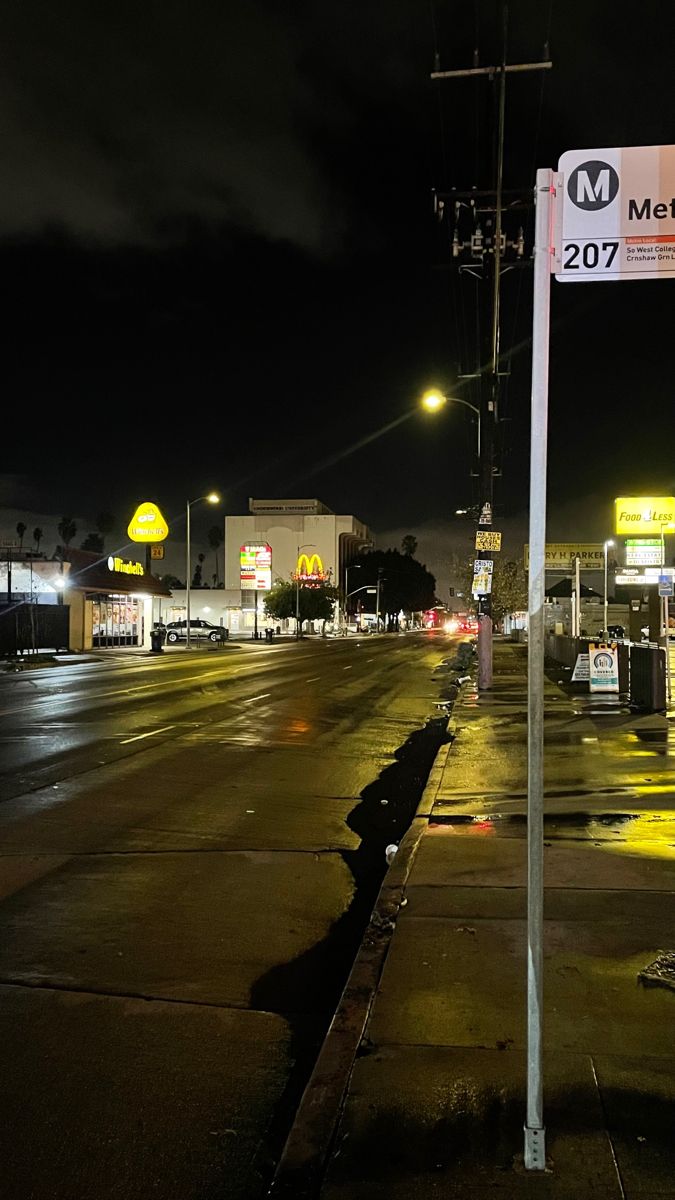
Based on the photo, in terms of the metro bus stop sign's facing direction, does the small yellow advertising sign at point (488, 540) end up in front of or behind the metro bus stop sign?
behind

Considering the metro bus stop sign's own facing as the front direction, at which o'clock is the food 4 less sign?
The food 4 less sign is roughly at 6 o'clock from the metro bus stop sign.

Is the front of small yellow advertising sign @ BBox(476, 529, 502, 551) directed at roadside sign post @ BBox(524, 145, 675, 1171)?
yes

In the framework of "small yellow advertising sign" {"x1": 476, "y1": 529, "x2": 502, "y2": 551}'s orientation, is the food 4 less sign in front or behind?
behind

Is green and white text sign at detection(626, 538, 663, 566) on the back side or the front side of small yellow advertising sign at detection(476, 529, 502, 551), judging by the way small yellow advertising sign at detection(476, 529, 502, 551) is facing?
on the back side
